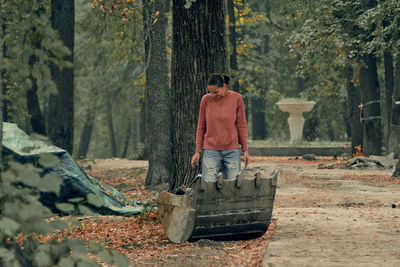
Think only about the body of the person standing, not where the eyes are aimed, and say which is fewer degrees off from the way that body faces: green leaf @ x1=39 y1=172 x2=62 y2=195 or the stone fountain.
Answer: the green leaf

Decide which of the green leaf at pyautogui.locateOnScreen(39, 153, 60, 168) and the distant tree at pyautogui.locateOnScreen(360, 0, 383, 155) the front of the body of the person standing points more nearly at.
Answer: the green leaf

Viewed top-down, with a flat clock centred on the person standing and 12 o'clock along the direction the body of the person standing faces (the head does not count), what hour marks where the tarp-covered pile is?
The tarp-covered pile is roughly at 4 o'clock from the person standing.

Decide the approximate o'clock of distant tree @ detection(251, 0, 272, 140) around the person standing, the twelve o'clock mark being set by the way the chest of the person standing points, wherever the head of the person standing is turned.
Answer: The distant tree is roughly at 6 o'clock from the person standing.

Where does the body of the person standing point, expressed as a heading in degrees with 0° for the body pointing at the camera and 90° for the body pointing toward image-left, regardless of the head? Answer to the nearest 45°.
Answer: approximately 0°

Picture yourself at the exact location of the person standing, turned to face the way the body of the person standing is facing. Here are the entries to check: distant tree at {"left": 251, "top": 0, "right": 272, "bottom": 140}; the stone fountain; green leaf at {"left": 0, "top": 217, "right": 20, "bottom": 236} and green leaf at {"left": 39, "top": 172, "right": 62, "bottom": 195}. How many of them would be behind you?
2

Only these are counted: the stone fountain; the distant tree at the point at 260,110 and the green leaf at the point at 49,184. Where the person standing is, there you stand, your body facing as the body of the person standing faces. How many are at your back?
2

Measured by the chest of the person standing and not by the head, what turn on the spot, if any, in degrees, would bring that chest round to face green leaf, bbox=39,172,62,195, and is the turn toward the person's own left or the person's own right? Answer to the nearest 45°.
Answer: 0° — they already face it

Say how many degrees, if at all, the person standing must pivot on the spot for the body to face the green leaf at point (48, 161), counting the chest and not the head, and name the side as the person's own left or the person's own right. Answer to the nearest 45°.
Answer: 0° — they already face it

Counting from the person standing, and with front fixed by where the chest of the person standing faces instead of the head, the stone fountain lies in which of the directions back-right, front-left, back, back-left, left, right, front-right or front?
back

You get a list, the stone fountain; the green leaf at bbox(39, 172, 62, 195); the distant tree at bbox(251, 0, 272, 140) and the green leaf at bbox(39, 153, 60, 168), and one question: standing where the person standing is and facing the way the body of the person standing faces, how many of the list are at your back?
2
